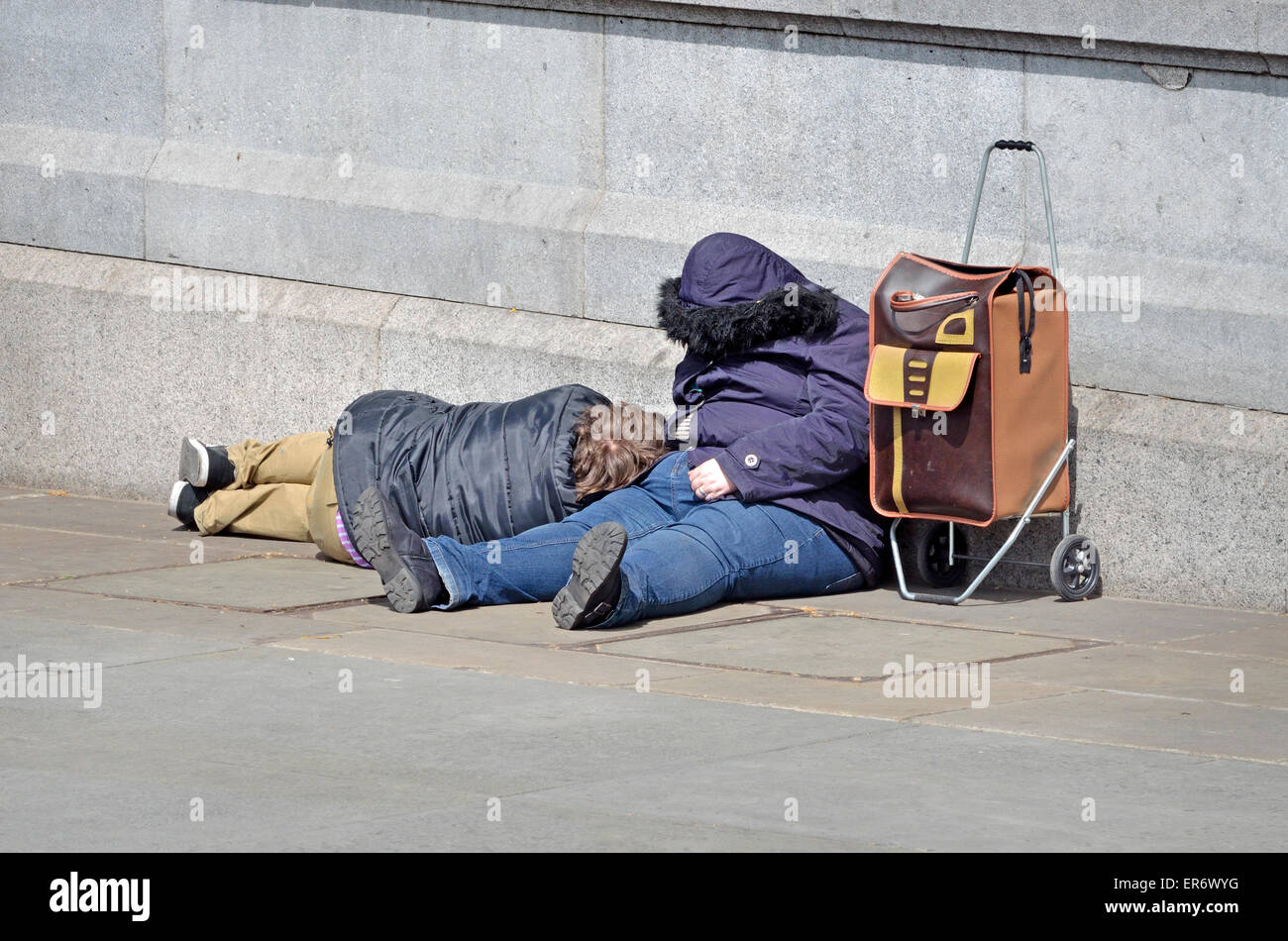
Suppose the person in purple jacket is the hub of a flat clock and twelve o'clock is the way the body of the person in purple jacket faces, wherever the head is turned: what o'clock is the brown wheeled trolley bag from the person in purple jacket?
The brown wheeled trolley bag is roughly at 8 o'clock from the person in purple jacket.

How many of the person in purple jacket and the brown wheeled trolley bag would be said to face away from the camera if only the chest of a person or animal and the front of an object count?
0

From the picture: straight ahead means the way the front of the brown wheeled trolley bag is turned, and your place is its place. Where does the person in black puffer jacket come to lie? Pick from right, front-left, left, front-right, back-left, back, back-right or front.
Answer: front-right

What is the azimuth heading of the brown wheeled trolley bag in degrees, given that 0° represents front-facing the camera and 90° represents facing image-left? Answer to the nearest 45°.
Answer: approximately 45°
